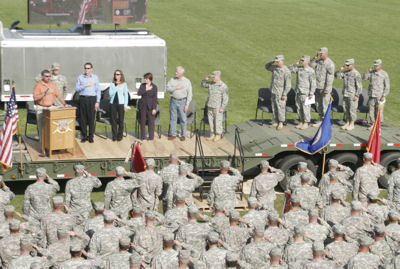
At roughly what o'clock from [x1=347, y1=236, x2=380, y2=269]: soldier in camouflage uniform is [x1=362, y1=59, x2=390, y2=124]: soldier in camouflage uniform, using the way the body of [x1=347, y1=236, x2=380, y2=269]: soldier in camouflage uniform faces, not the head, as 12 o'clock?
[x1=362, y1=59, x2=390, y2=124]: soldier in camouflage uniform is roughly at 12 o'clock from [x1=347, y1=236, x2=380, y2=269]: soldier in camouflage uniform.

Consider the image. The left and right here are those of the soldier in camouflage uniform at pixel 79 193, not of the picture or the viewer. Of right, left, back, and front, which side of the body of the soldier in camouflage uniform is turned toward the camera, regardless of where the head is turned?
back

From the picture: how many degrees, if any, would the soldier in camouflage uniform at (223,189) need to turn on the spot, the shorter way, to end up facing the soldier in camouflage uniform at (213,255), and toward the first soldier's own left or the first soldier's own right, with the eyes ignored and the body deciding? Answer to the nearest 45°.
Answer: approximately 180°

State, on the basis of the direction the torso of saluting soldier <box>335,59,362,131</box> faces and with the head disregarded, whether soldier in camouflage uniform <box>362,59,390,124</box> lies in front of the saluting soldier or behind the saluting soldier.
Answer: behind

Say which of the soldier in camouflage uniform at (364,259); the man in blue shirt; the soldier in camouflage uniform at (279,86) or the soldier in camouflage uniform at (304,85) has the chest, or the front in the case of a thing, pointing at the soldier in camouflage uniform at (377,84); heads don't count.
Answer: the soldier in camouflage uniform at (364,259)

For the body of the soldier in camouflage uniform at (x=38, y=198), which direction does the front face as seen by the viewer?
away from the camera

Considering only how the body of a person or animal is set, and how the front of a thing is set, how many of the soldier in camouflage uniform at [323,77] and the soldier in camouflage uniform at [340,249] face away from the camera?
1

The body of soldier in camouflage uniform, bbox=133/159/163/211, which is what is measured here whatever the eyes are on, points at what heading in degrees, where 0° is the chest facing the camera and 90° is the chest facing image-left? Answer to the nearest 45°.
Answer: approximately 180°

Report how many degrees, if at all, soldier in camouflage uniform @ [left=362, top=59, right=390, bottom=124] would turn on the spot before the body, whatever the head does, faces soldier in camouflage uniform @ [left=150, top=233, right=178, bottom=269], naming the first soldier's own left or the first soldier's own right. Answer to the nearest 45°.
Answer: approximately 45° to the first soldier's own left

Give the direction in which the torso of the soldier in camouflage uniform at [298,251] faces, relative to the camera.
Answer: away from the camera

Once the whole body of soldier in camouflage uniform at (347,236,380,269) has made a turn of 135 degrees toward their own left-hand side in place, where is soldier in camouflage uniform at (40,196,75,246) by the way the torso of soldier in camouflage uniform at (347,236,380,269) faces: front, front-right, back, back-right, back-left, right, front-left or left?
front-right

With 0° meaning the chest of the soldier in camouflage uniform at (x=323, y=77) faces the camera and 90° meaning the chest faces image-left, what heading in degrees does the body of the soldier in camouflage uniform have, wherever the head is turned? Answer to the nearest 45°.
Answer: approximately 45°

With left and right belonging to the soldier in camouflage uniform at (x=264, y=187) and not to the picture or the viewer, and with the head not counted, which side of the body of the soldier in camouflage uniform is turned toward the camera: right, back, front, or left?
back

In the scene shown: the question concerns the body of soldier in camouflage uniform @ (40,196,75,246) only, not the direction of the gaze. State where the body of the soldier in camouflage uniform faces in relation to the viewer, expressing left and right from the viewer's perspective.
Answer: facing away from the viewer
